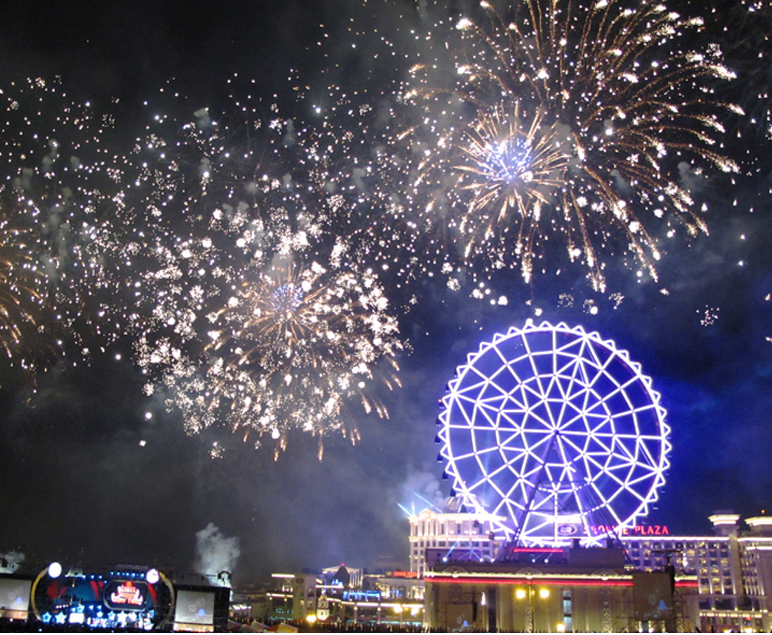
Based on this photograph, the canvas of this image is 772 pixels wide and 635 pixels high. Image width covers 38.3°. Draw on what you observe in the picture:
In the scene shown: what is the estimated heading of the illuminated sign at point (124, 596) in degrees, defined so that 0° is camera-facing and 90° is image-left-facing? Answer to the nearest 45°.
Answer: approximately 0°

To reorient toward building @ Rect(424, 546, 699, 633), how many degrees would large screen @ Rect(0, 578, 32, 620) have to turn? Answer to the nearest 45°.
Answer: approximately 90° to its left

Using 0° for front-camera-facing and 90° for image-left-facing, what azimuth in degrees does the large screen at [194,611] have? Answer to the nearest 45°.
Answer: approximately 0°

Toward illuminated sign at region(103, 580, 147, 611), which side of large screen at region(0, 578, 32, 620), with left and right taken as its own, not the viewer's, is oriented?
left

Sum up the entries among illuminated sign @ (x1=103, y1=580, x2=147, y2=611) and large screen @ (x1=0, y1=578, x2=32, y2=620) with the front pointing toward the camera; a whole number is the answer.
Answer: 2

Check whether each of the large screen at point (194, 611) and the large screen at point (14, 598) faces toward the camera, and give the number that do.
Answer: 2

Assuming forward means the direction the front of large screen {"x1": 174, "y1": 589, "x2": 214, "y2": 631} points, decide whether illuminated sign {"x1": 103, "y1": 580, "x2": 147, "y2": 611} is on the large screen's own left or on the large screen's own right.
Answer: on the large screen's own right

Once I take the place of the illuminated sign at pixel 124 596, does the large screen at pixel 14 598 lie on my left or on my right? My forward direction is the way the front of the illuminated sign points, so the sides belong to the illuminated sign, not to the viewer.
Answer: on my right
